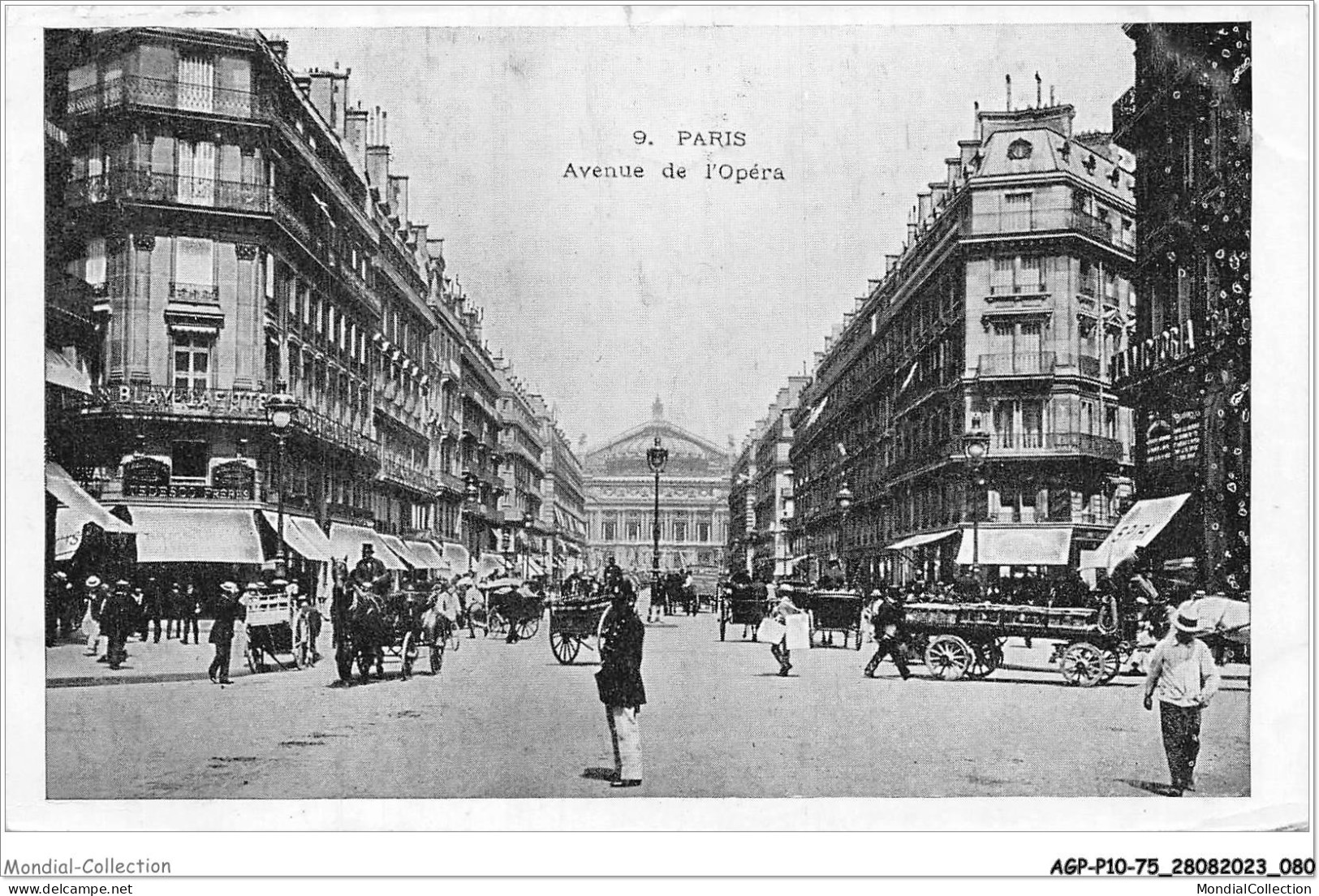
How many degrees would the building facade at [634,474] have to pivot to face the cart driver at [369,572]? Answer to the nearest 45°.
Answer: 0° — it already faces them

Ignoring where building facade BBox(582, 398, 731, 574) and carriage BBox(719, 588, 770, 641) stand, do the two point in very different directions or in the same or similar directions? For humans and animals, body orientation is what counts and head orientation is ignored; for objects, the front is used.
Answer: very different directions

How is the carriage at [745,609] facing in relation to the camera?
away from the camera
